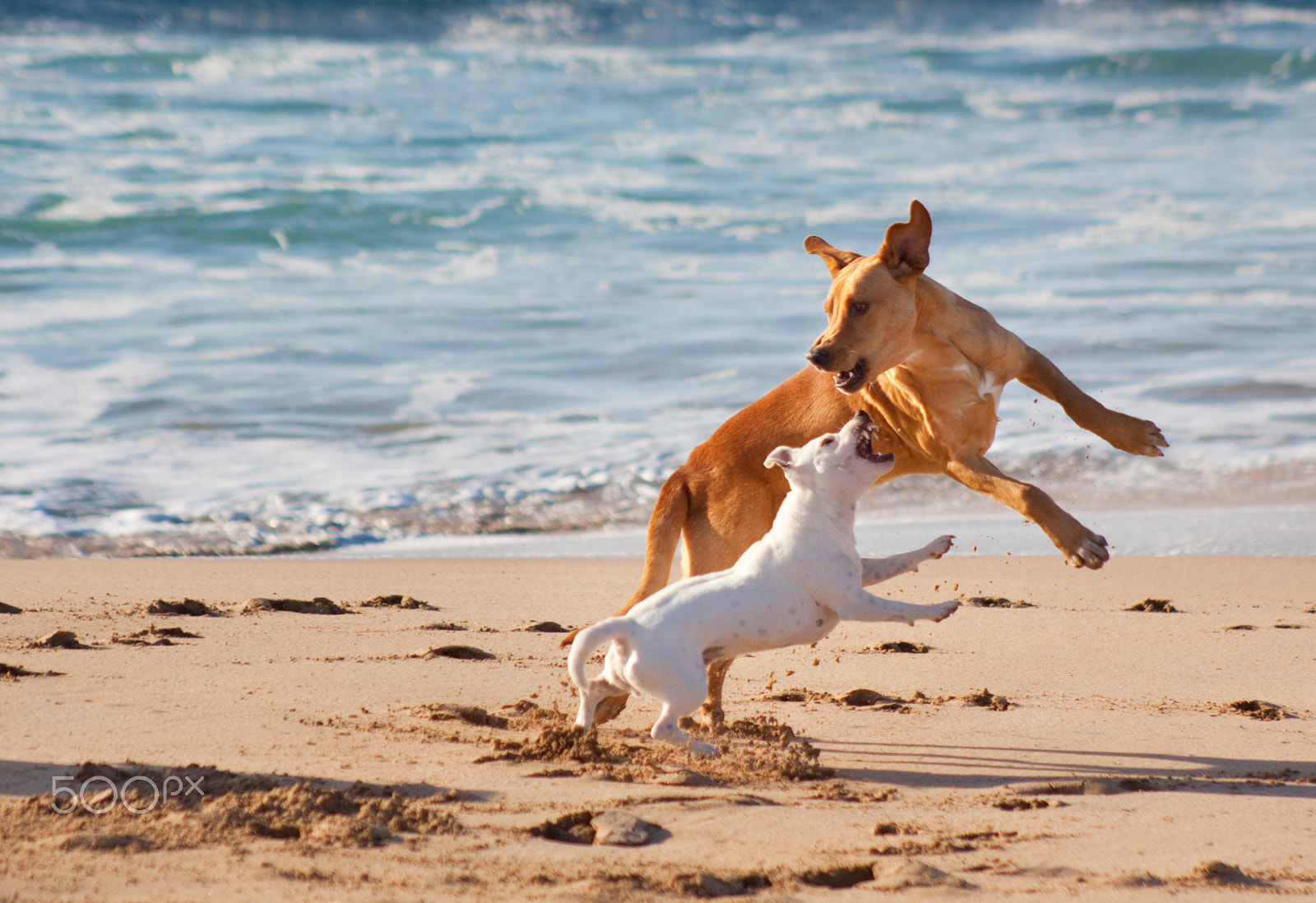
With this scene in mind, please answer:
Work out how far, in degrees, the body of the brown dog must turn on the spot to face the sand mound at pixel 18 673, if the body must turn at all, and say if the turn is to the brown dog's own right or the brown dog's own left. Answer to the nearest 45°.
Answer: approximately 135° to the brown dog's own right

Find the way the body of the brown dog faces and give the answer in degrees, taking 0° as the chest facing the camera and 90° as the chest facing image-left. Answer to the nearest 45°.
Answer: approximately 315°

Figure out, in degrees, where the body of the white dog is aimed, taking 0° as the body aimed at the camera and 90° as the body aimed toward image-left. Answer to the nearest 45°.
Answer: approximately 270°
